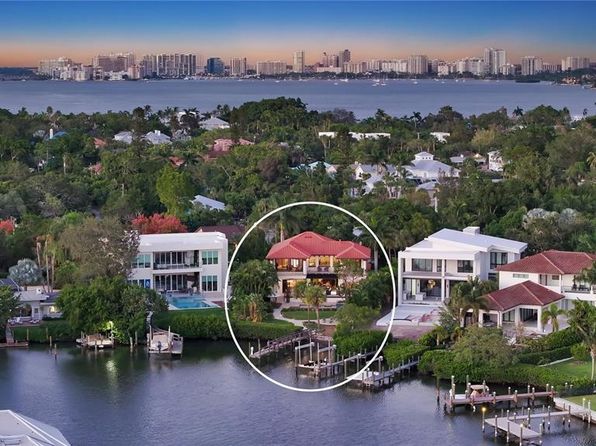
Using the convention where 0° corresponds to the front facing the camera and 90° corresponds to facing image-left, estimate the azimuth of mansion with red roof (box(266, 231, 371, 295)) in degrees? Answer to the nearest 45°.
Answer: approximately 0°

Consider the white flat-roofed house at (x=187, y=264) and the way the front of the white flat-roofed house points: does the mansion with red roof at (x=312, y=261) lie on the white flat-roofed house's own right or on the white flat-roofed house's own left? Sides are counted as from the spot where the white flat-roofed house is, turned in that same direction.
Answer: on the white flat-roofed house's own left

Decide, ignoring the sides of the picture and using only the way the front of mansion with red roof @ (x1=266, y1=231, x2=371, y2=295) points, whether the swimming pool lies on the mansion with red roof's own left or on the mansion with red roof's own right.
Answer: on the mansion with red roof's own right

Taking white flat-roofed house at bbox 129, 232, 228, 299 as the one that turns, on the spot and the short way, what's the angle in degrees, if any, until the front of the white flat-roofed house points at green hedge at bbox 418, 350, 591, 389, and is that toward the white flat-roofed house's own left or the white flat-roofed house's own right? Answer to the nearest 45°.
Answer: approximately 45° to the white flat-roofed house's own left

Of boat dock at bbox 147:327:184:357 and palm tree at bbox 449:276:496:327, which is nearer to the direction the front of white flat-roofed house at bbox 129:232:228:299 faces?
the boat dock

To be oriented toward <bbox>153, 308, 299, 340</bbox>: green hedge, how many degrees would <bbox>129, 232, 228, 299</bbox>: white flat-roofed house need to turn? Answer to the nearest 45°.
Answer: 0° — it already faces it

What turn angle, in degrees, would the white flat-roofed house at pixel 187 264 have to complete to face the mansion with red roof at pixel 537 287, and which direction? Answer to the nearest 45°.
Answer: approximately 45° to its left

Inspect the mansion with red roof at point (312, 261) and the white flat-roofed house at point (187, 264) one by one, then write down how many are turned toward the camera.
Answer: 2
